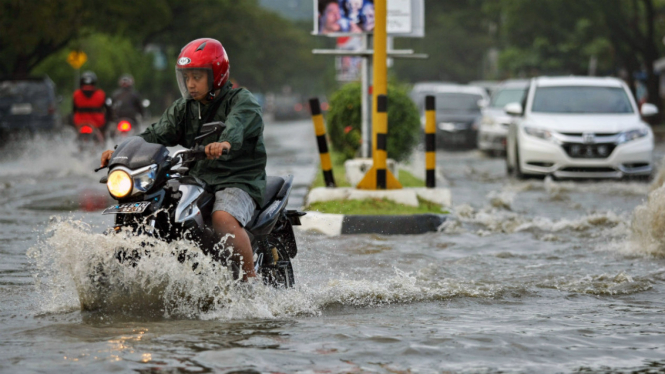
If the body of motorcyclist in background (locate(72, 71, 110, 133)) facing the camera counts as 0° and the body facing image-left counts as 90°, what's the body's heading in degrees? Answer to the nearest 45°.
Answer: approximately 180°

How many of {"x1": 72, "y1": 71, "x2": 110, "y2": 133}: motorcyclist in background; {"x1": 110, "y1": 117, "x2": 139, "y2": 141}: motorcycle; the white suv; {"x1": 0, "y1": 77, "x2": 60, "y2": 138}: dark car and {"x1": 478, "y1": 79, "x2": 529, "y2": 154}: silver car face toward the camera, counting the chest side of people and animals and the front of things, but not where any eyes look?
2

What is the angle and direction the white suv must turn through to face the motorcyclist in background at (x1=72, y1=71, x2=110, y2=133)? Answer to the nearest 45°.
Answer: approximately 90° to its right

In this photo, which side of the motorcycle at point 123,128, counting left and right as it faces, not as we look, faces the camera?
back

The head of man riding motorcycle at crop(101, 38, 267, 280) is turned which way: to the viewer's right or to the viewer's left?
to the viewer's left

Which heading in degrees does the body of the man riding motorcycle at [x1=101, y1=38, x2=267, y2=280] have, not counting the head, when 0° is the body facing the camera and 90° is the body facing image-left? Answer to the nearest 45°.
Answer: approximately 45°

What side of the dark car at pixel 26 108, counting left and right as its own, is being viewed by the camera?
back

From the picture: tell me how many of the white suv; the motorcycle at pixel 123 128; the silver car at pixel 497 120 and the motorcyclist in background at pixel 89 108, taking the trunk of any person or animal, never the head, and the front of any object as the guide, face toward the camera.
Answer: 2

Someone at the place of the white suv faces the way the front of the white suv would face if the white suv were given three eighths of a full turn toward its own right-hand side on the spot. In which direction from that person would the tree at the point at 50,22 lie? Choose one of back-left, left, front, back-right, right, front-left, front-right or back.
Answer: front

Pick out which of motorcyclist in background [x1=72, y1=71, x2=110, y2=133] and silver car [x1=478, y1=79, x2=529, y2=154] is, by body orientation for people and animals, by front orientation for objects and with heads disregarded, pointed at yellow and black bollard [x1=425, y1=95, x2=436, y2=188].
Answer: the silver car
